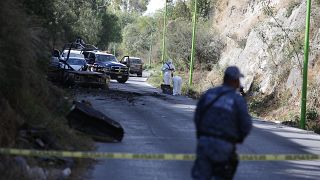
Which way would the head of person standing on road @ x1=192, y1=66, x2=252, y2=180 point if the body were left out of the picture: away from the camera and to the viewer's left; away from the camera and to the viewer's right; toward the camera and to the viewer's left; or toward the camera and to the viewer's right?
away from the camera and to the viewer's right

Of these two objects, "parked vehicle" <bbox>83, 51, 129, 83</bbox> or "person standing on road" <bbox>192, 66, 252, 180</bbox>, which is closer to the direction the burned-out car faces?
the person standing on road

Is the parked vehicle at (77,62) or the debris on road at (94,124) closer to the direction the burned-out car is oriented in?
the debris on road

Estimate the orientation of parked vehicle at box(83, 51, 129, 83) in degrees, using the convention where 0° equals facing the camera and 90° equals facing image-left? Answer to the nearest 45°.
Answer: approximately 315°

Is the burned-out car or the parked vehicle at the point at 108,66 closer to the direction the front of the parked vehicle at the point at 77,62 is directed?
the burned-out car

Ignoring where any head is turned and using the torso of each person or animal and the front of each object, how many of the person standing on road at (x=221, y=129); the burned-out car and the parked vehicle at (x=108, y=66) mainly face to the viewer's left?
0

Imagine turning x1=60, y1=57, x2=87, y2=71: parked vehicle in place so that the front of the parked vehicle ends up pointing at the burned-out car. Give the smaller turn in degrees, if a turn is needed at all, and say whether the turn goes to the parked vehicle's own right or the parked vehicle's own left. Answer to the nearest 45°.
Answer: approximately 45° to the parked vehicle's own right

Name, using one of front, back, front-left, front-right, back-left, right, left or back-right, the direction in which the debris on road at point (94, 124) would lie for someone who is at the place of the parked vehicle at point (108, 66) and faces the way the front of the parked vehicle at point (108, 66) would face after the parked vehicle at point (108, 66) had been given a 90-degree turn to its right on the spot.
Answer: front-left

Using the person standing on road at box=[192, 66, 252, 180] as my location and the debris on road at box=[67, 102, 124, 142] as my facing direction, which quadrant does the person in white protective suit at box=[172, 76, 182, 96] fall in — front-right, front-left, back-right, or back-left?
front-right

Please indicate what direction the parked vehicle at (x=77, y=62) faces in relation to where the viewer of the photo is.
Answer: facing the viewer and to the right of the viewer

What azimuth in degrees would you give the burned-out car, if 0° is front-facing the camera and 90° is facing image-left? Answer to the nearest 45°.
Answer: approximately 315°

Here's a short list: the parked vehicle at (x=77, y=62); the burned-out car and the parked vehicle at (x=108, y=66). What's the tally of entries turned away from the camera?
0

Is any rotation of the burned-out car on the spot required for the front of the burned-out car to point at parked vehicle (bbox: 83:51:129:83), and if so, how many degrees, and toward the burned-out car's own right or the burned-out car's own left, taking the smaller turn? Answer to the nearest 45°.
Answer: approximately 135° to the burned-out car's own left

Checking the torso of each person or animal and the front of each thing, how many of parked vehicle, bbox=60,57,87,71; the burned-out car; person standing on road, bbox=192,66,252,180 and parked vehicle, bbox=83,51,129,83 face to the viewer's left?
0
